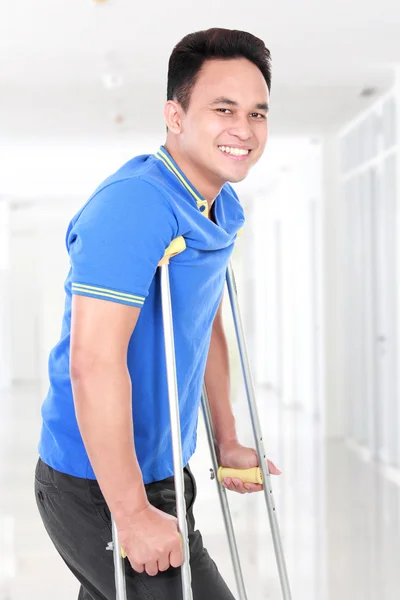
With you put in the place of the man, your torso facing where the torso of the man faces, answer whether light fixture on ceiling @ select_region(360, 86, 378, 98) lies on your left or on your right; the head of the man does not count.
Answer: on your left

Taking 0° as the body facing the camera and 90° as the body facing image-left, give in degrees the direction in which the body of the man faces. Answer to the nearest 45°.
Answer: approximately 315°
